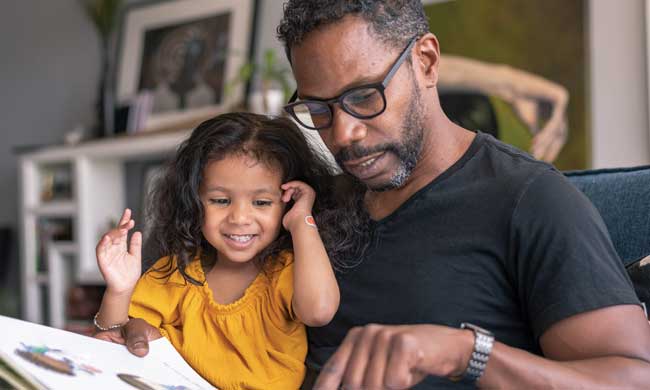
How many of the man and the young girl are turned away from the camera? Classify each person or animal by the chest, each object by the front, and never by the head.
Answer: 0

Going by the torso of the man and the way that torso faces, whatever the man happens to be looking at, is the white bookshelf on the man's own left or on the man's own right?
on the man's own right

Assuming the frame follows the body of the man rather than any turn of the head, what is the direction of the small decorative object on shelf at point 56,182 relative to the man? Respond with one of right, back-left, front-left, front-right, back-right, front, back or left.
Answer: right

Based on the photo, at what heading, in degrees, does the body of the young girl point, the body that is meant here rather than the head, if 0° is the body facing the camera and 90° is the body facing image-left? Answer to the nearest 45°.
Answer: approximately 0°

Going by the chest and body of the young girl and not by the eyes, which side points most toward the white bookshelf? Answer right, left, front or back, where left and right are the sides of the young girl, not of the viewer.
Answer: back

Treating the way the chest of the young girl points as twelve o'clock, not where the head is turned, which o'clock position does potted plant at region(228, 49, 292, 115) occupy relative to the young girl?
The potted plant is roughly at 6 o'clock from the young girl.

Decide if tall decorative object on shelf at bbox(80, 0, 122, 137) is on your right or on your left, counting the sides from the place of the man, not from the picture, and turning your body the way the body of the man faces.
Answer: on your right

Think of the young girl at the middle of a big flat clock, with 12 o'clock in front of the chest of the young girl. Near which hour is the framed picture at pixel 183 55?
The framed picture is roughly at 6 o'clock from the young girl.
